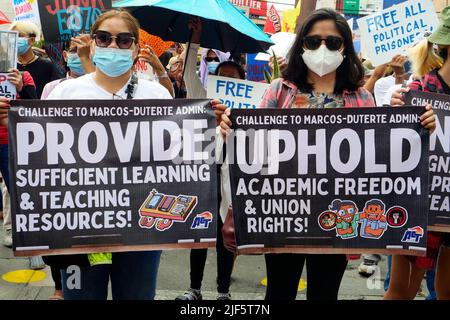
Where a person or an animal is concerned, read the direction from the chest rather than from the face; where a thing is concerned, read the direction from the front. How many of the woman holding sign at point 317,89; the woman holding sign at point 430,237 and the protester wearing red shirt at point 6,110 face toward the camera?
3

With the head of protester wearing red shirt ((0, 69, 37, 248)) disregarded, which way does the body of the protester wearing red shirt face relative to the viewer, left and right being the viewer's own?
facing the viewer

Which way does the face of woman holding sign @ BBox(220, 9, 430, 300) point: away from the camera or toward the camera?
toward the camera

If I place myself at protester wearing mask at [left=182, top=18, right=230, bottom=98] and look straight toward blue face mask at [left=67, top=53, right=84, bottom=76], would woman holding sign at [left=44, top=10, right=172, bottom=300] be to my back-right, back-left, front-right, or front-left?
front-left

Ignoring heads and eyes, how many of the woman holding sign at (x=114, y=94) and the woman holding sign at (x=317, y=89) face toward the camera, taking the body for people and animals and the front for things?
2

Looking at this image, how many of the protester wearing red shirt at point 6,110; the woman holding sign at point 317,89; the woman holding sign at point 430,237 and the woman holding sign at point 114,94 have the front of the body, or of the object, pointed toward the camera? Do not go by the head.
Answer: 4

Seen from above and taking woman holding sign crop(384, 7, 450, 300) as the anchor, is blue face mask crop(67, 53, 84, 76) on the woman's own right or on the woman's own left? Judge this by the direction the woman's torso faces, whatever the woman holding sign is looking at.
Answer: on the woman's own right

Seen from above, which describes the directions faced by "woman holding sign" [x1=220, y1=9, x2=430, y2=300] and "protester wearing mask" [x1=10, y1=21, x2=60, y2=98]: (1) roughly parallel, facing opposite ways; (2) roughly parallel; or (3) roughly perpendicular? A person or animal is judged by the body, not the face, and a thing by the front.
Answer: roughly parallel

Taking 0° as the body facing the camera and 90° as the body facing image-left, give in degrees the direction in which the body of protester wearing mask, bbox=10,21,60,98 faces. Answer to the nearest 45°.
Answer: approximately 45°

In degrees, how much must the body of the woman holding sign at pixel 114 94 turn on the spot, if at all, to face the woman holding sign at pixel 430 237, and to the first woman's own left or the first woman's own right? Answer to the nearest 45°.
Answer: approximately 90° to the first woman's own left

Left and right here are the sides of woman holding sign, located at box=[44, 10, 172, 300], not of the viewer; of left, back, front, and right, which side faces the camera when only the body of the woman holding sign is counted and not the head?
front

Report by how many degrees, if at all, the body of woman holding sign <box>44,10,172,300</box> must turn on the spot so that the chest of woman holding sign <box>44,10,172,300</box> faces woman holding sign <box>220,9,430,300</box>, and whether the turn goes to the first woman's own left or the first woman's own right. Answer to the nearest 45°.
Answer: approximately 90° to the first woman's own left

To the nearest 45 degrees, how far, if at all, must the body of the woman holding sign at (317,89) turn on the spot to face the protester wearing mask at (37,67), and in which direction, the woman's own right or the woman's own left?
approximately 135° to the woman's own right

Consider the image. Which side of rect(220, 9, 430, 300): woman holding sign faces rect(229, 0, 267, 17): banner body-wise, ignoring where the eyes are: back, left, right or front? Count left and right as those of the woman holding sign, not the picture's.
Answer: back

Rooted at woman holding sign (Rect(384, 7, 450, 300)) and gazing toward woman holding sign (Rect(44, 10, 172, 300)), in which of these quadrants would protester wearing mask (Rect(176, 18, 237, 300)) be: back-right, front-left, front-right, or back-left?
front-right

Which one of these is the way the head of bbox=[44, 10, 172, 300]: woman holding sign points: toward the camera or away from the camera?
toward the camera

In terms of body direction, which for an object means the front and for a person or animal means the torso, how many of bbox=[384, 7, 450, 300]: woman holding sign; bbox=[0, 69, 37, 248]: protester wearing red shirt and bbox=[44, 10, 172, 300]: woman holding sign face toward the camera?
3
